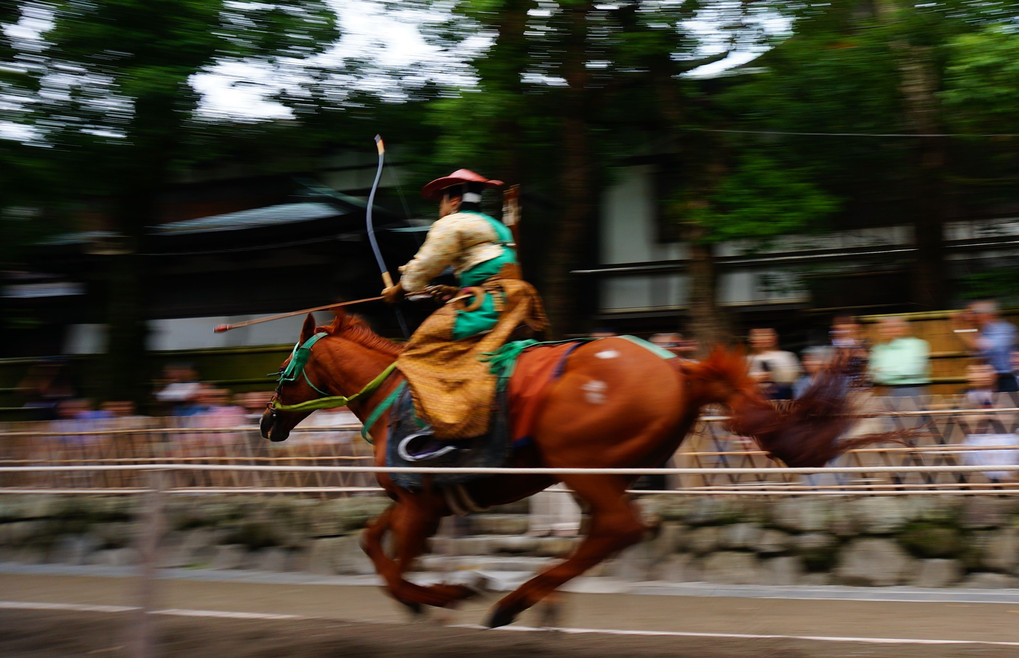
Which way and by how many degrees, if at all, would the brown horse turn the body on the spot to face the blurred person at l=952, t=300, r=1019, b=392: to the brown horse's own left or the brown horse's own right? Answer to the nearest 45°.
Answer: approximately 135° to the brown horse's own right

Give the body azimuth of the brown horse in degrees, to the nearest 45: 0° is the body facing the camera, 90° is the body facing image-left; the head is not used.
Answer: approximately 90°

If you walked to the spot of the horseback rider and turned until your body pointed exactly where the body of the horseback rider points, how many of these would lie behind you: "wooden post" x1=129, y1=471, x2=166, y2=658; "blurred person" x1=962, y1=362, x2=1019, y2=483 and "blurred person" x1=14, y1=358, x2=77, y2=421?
1

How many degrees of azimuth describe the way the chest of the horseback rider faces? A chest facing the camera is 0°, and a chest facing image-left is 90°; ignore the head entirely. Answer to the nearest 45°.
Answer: approximately 90°

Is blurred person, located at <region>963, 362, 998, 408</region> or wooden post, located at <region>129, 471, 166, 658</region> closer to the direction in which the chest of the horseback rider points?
the wooden post

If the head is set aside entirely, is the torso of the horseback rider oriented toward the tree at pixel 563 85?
no

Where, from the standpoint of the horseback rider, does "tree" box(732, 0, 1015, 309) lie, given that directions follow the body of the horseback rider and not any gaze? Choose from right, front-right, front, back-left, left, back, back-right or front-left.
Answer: back-right

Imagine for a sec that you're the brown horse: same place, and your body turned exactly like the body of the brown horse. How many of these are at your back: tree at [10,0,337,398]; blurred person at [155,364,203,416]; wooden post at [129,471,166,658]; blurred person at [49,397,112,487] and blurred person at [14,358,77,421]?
0
